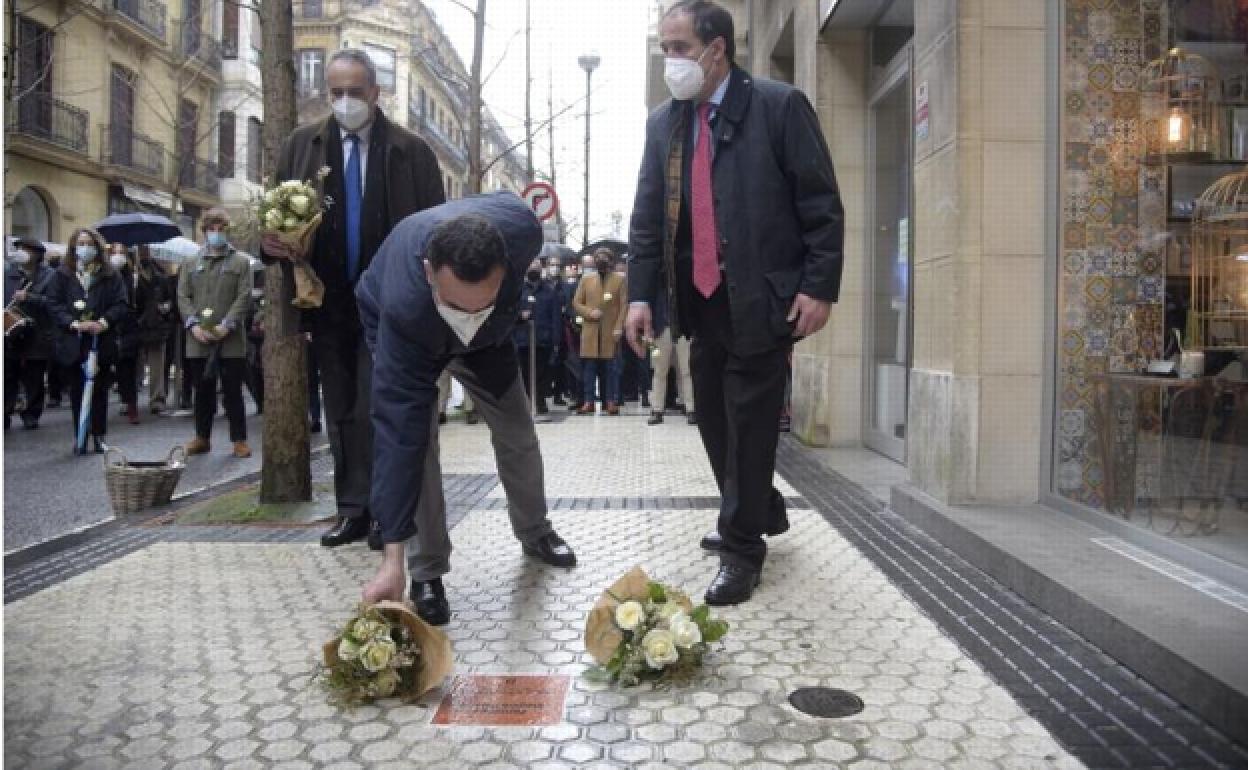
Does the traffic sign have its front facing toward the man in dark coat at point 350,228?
yes

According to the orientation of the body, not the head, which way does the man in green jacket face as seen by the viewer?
toward the camera

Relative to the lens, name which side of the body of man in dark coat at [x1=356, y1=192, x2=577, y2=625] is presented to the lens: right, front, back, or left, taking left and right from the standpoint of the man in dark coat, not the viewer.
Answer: front

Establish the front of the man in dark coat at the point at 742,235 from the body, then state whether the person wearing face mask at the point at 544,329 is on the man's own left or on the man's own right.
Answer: on the man's own right

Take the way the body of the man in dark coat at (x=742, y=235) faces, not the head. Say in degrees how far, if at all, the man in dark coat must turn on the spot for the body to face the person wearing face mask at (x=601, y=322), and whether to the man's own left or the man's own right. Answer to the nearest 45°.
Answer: approximately 135° to the man's own right

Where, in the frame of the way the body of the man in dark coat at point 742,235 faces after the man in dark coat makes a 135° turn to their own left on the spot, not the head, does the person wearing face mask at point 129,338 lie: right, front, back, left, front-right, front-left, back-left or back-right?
back-left

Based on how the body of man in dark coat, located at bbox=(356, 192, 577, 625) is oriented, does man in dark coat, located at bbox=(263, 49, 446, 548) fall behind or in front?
behind

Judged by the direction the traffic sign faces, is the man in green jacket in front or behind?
in front

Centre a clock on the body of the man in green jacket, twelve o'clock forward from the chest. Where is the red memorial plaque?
The red memorial plaque is roughly at 12 o'clock from the man in green jacket.

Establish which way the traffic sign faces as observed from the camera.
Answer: facing the viewer

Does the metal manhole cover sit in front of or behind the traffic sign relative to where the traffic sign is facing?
in front
